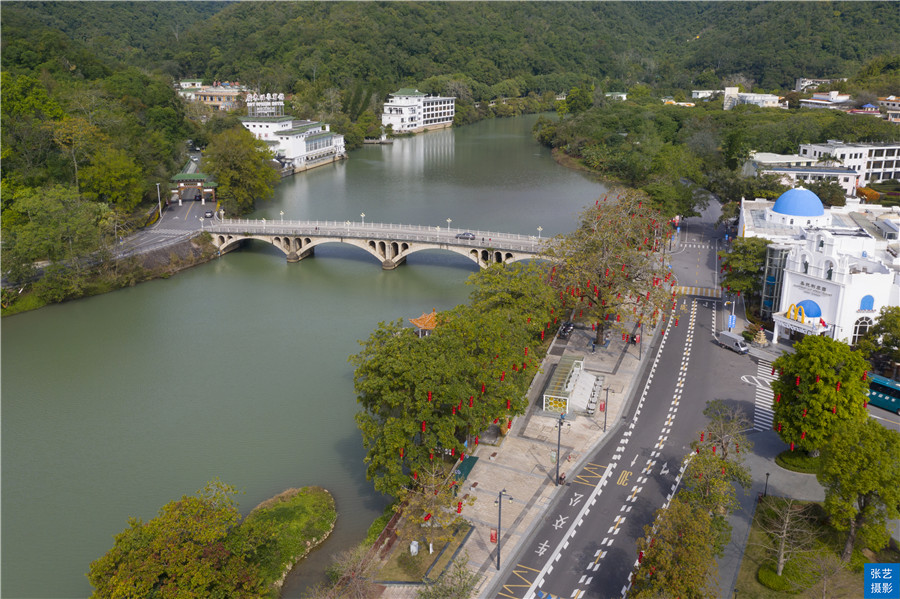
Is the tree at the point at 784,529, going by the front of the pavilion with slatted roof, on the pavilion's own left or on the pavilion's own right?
on the pavilion's own right

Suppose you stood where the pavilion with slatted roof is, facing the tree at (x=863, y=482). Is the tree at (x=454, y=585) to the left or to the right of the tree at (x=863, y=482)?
right

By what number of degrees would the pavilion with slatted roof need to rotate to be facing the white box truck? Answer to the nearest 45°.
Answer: approximately 45° to its left

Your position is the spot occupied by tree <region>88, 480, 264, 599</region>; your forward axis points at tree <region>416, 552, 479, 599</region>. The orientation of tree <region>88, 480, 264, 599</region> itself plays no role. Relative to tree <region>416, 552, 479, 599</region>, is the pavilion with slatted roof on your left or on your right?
left

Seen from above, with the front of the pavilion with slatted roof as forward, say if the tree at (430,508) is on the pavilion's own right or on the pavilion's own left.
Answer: on the pavilion's own right

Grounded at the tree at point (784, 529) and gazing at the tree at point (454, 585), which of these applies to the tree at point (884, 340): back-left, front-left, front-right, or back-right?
back-right

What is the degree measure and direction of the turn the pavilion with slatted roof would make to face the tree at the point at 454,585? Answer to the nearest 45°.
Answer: approximately 90° to its right

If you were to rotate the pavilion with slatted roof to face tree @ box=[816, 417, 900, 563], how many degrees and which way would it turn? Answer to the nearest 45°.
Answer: approximately 45° to its right

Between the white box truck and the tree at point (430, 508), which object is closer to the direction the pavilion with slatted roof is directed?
the white box truck

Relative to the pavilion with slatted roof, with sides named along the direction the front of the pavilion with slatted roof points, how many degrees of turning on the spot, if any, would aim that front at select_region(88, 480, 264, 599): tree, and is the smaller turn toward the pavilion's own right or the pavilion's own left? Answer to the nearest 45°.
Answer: approximately 135° to the pavilion's own right

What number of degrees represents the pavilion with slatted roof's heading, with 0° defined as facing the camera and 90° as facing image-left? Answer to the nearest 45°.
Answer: approximately 270°

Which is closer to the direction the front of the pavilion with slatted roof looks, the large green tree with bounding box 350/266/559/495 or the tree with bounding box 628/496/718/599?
the tree

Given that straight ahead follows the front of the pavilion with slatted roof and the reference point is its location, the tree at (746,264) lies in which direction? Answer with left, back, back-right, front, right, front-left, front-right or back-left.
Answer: front-left
